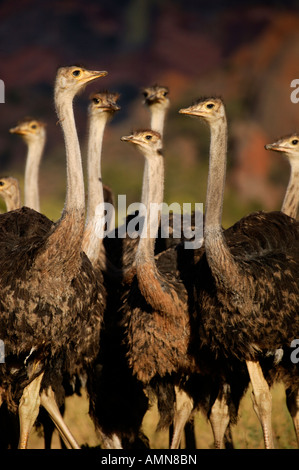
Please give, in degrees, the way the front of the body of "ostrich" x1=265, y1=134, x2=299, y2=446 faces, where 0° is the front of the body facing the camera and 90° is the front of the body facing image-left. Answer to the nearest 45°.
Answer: approximately 90°

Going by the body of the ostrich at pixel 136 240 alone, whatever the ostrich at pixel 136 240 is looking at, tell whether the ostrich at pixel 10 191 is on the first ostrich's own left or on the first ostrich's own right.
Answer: on the first ostrich's own right
